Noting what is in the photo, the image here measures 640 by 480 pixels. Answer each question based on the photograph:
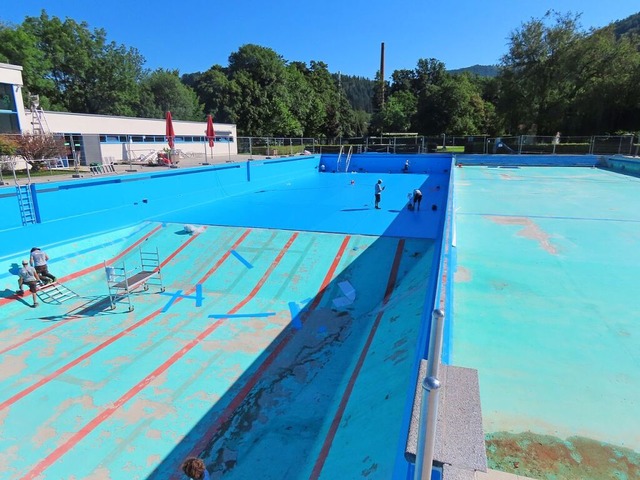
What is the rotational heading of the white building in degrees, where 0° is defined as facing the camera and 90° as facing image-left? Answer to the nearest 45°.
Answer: approximately 315°

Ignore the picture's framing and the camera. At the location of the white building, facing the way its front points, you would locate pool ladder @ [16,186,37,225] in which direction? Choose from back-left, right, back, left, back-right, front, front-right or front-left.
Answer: front-right

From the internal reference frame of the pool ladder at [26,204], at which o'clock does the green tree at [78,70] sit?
The green tree is roughly at 8 o'clock from the pool ladder.

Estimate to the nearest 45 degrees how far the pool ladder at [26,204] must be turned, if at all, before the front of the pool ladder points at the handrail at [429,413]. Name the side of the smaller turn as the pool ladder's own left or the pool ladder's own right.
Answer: approximately 45° to the pool ladder's own right

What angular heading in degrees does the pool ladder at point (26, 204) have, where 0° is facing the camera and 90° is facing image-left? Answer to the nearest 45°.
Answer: approximately 315°

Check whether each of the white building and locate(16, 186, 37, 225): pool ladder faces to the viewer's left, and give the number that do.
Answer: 0

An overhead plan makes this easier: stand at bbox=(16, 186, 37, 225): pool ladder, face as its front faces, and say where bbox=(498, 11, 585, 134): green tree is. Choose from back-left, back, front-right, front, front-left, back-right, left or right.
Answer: front-left

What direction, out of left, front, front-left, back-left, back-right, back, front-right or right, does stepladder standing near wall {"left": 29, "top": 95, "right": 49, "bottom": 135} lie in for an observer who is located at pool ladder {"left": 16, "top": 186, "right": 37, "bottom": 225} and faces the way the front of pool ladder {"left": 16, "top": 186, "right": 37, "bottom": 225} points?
back-left
